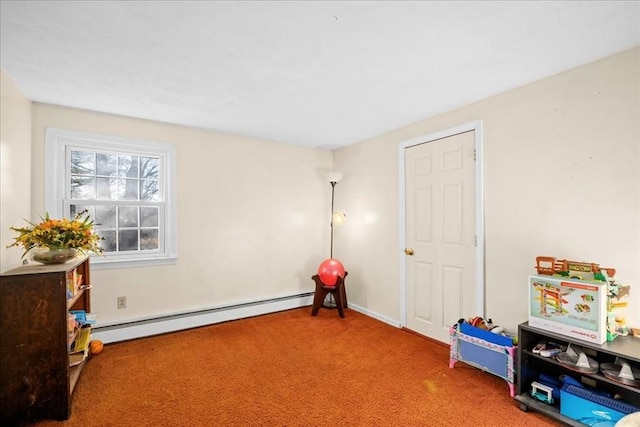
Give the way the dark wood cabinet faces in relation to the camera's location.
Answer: facing to the right of the viewer

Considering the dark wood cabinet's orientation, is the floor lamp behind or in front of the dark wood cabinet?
in front

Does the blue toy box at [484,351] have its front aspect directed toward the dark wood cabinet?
yes

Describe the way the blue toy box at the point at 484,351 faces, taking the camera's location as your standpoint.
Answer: facing the viewer and to the left of the viewer

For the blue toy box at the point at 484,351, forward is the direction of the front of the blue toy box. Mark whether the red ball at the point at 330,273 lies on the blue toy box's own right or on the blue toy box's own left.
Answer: on the blue toy box's own right

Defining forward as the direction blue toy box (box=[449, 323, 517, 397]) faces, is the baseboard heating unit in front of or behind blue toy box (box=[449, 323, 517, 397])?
in front

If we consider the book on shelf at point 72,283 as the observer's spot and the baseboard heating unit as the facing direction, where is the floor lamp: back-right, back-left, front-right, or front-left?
front-right

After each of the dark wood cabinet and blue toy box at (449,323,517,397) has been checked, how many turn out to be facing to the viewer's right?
1

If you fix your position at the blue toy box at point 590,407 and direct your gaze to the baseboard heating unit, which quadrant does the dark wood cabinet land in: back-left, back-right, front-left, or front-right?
front-left

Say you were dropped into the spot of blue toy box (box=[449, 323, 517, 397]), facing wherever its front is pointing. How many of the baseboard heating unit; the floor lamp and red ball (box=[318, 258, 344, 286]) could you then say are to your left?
0

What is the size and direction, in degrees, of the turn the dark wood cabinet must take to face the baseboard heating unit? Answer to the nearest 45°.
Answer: approximately 45° to its left

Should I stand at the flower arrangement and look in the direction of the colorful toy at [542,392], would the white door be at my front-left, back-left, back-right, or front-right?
front-left

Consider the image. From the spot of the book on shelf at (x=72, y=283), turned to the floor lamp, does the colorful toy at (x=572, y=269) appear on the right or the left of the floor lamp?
right

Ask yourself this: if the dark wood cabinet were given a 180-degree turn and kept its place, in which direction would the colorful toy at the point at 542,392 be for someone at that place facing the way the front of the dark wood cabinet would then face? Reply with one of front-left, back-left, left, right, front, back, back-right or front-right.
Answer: back-left

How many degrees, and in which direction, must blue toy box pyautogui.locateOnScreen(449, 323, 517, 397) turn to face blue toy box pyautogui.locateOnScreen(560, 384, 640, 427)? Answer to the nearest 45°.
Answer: approximately 90° to its left
